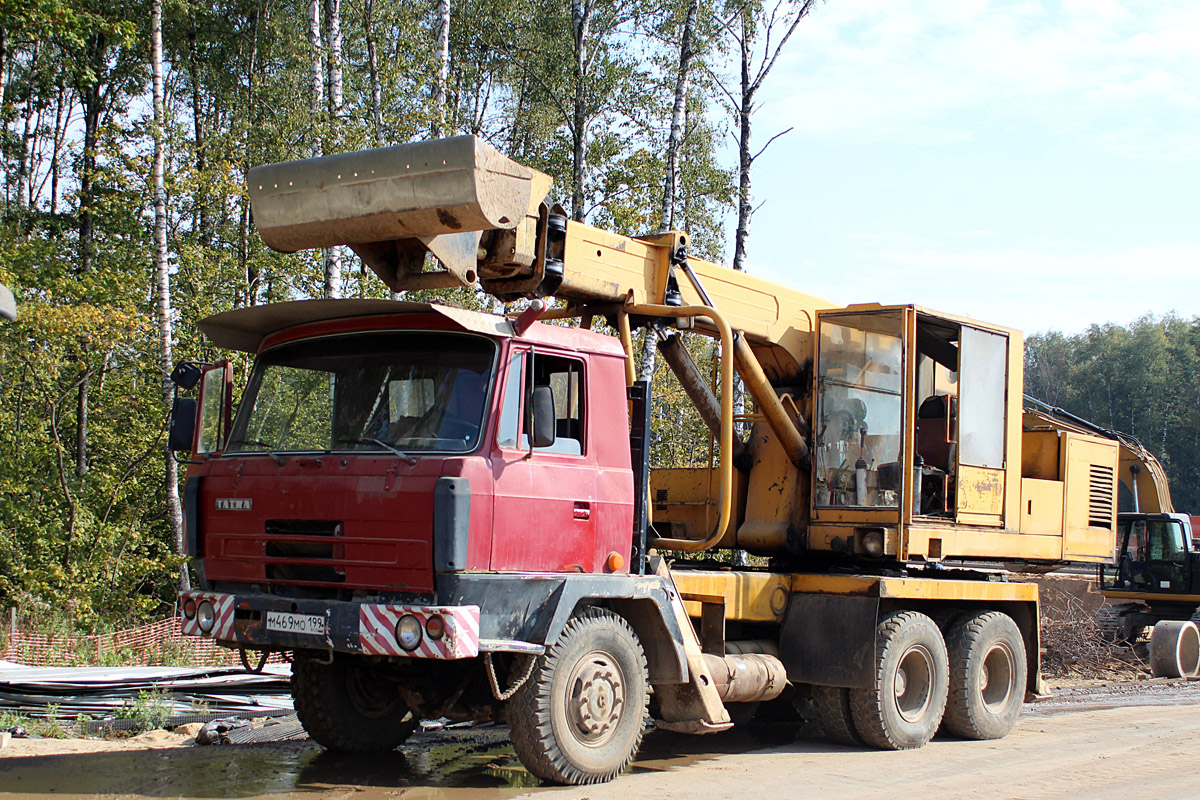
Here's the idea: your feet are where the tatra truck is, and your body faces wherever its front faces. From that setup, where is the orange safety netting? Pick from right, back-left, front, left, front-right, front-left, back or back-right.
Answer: right

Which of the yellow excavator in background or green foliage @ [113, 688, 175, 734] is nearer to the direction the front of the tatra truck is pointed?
the green foliage

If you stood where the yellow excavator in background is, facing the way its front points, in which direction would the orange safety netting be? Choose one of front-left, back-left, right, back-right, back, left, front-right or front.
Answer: front-left

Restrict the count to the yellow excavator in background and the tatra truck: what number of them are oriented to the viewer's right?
0

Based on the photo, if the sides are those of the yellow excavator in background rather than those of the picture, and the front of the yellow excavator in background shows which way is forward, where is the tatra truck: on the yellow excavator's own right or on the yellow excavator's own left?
on the yellow excavator's own left

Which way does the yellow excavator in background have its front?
to the viewer's left

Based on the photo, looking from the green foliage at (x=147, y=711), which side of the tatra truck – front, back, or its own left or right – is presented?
right

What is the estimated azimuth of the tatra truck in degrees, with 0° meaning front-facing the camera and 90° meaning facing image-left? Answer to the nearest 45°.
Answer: approximately 45°
